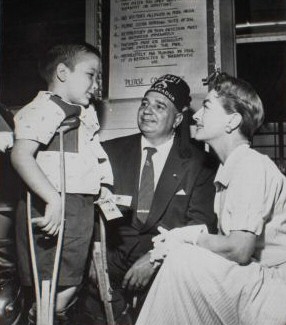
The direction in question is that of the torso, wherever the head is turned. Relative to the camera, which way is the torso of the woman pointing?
to the viewer's left

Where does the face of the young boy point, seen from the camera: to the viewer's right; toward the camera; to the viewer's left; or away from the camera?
to the viewer's right

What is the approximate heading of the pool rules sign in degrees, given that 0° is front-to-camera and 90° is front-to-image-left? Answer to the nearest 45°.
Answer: approximately 0°

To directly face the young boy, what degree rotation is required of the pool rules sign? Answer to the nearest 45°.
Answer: approximately 45° to its right

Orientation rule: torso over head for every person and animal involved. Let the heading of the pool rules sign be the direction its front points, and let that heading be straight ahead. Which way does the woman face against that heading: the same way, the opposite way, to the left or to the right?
to the right

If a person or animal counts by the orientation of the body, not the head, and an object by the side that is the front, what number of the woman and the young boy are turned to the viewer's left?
1

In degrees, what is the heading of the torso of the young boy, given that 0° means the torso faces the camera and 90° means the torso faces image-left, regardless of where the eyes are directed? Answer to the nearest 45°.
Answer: approximately 315°

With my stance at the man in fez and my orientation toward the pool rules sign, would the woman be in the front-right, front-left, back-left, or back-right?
back-right

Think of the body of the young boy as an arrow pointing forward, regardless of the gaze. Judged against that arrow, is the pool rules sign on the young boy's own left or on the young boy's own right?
on the young boy's own left

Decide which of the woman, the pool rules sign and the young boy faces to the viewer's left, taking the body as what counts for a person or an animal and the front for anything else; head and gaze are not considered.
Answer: the woman
